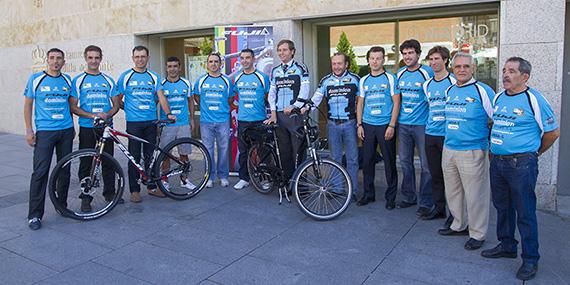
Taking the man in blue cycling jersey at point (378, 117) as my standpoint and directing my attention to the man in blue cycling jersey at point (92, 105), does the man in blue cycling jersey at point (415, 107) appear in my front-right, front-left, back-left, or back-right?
back-left

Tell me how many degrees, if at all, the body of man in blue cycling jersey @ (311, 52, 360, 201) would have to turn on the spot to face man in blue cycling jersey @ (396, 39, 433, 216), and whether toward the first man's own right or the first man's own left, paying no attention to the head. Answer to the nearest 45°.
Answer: approximately 45° to the first man's own left

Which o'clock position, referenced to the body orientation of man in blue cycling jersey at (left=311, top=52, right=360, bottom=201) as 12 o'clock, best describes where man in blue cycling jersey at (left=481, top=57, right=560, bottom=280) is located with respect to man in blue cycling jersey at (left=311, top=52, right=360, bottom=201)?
man in blue cycling jersey at (left=481, top=57, right=560, bottom=280) is roughly at 11 o'clock from man in blue cycling jersey at (left=311, top=52, right=360, bottom=201).

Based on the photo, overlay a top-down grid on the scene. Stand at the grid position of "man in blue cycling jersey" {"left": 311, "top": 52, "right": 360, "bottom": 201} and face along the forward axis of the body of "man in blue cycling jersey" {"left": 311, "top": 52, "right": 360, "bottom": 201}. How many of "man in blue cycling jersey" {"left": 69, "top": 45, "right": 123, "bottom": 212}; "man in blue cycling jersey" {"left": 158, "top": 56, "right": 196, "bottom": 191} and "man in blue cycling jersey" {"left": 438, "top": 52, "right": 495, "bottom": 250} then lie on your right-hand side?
2

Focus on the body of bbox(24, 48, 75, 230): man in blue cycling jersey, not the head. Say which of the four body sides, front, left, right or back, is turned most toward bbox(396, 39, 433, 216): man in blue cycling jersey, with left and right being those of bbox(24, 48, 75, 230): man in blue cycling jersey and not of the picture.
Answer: left
